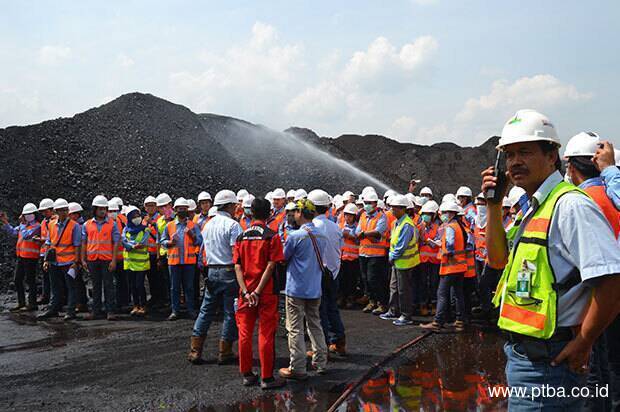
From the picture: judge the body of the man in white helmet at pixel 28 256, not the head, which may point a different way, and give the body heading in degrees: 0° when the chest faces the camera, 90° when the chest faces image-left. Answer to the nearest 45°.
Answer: approximately 45°

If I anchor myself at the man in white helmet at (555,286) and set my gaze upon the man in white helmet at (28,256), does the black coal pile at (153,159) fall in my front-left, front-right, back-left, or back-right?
front-right

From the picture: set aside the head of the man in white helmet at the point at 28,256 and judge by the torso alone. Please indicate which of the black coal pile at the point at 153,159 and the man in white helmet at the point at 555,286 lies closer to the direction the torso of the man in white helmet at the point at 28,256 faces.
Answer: the man in white helmet

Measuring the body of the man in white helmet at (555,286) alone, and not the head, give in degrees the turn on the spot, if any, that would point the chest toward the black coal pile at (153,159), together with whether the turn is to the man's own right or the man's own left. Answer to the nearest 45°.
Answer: approximately 90° to the man's own right

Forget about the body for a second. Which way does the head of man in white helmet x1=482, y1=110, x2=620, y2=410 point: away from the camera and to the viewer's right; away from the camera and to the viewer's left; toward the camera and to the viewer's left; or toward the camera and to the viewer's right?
toward the camera and to the viewer's left

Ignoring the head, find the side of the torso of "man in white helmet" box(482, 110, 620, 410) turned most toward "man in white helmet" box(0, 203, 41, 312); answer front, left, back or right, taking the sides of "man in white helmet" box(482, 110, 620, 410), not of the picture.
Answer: right

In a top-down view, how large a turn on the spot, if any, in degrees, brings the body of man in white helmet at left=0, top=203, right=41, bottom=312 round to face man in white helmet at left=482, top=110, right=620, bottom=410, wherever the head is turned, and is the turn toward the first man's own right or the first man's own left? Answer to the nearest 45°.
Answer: approximately 45° to the first man's own left

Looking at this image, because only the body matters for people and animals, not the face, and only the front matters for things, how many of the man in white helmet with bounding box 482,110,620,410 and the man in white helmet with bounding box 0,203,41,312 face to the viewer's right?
0

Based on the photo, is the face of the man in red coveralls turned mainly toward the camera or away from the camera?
away from the camera

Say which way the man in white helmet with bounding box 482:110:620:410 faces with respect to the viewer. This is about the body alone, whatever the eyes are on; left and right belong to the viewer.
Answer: facing the viewer and to the left of the viewer
